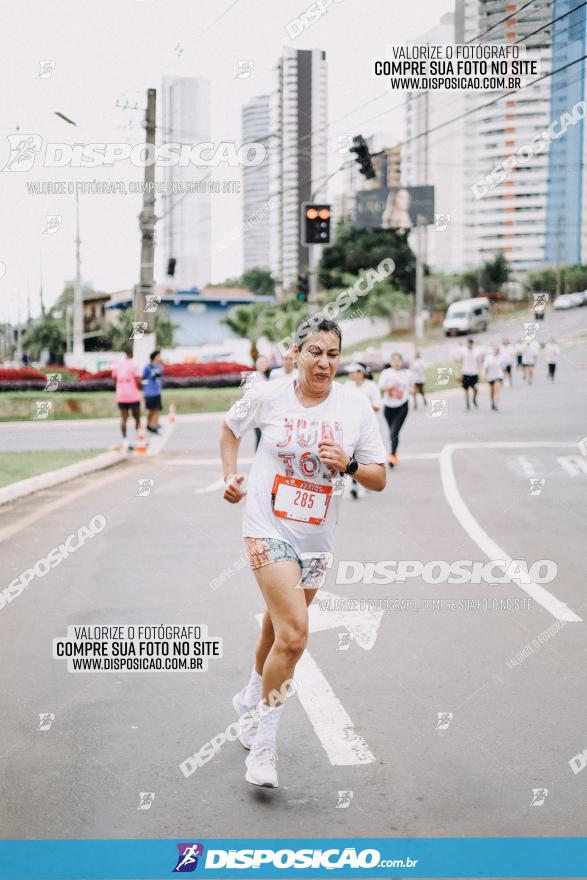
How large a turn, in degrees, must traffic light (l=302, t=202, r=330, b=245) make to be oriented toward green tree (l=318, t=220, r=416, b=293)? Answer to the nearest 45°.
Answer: approximately 180°

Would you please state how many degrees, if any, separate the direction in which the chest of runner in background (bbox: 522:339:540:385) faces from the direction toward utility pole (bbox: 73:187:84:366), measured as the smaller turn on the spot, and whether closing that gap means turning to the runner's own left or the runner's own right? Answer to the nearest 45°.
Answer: approximately 45° to the runner's own right

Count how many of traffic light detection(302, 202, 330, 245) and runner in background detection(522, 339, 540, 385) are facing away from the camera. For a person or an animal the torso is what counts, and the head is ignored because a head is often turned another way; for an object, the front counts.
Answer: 0

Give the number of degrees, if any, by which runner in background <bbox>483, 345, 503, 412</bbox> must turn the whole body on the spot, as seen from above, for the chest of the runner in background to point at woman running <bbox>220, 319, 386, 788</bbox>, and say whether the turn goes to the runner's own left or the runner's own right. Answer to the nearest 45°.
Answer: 0° — they already face them

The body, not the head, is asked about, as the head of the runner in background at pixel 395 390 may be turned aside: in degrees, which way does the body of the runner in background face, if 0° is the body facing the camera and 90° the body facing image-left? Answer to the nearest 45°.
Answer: approximately 0°
